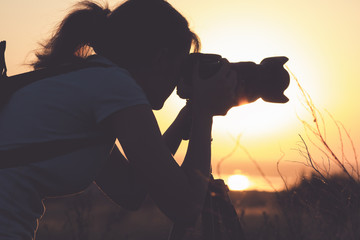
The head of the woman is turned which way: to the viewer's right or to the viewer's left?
to the viewer's right

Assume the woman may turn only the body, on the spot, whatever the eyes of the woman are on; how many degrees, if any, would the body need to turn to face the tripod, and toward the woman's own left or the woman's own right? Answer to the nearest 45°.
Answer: approximately 45° to the woman's own left

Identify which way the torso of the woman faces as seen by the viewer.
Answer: to the viewer's right
